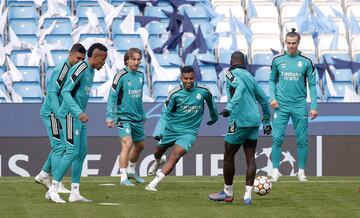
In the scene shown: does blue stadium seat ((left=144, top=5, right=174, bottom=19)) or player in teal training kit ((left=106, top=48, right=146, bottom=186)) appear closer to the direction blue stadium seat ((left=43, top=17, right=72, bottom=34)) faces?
the player in teal training kit

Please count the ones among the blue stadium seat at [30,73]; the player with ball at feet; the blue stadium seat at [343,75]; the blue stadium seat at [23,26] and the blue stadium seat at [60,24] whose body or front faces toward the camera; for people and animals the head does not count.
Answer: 4

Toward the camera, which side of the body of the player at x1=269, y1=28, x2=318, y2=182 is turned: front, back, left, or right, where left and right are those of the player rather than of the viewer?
front

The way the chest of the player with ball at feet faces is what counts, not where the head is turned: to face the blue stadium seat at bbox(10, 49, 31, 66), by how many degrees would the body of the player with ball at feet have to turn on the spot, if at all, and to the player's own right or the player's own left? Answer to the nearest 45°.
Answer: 0° — they already face it

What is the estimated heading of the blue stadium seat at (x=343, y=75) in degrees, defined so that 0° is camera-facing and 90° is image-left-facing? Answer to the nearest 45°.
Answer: approximately 0°

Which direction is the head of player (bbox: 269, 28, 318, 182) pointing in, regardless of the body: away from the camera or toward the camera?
toward the camera

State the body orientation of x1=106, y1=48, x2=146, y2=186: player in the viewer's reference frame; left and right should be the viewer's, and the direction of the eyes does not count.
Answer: facing the viewer and to the right of the viewer

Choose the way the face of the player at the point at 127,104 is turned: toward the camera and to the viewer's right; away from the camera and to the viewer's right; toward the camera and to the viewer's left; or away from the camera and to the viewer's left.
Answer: toward the camera and to the viewer's right

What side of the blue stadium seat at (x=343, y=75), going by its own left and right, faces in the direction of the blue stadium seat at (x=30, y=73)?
right

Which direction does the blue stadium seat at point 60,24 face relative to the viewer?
toward the camera

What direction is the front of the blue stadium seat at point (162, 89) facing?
toward the camera

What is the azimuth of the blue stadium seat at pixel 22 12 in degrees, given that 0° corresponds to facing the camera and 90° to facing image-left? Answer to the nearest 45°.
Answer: approximately 0°
